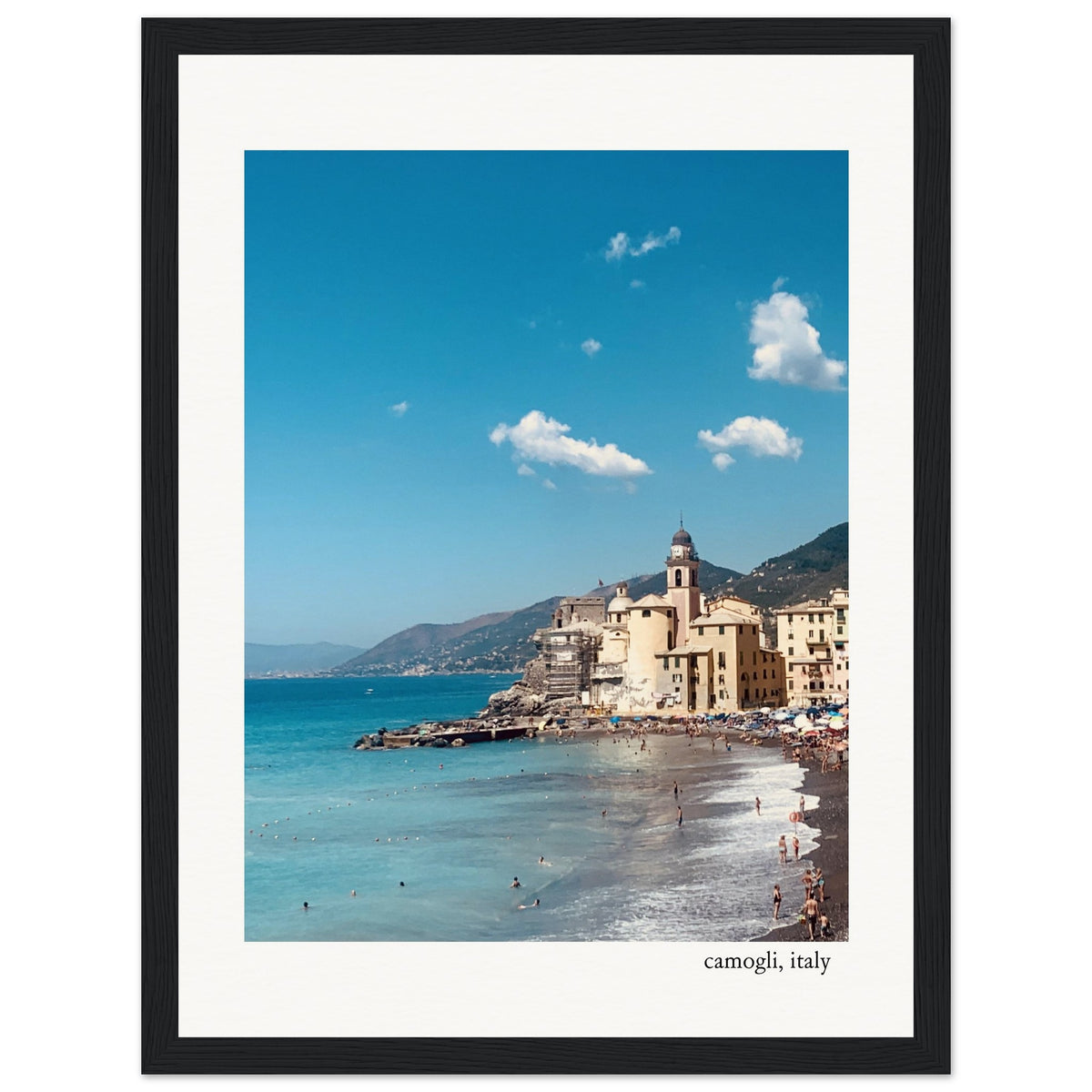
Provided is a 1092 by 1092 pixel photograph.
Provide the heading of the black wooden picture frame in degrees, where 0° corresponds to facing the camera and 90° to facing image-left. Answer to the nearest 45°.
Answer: approximately 0°
